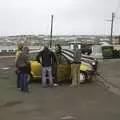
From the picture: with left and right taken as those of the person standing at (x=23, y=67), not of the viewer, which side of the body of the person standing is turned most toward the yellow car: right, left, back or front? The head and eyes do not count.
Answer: front

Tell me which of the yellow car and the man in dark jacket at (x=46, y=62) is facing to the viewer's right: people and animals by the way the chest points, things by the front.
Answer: the yellow car

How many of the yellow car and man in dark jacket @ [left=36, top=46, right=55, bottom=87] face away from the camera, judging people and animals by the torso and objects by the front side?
1

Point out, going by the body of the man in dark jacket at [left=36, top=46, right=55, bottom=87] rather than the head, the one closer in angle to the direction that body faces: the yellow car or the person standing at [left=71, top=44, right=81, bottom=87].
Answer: the yellow car

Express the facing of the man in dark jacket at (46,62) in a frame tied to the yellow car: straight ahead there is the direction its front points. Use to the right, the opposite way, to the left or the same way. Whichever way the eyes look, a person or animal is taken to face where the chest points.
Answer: to the left

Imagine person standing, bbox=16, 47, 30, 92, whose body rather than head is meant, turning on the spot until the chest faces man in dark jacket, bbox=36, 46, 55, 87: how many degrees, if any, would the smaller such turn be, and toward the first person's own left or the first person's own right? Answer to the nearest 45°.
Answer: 0° — they already face them

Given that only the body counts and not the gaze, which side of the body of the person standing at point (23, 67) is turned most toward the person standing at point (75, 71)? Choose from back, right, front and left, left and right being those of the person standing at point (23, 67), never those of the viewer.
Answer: front

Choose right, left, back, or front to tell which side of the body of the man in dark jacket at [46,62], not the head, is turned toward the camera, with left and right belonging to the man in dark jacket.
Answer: back

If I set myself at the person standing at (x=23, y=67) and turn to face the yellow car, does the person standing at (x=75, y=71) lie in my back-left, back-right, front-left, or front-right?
front-right

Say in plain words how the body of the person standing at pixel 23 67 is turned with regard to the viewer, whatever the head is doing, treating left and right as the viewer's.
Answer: facing away from the viewer and to the right of the viewer
